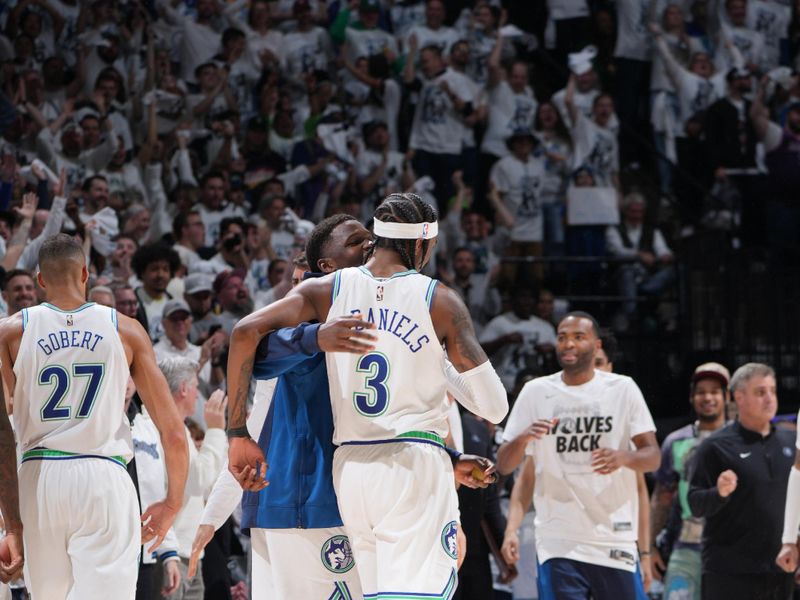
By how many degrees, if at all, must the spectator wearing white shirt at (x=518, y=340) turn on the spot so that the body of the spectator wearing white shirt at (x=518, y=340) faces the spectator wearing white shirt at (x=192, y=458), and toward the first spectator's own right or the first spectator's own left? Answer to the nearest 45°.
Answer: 0° — they already face them

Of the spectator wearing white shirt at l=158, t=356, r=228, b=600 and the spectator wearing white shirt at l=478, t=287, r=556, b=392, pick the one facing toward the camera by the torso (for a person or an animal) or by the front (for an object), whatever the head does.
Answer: the spectator wearing white shirt at l=478, t=287, r=556, b=392

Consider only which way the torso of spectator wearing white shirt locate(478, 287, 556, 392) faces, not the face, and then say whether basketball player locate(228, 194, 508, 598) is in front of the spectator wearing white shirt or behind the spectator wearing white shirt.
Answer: in front

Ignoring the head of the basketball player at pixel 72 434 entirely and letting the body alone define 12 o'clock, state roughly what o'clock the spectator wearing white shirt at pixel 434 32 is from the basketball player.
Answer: The spectator wearing white shirt is roughly at 1 o'clock from the basketball player.

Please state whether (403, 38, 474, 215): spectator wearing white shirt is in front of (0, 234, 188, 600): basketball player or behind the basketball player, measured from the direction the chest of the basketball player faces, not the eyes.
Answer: in front

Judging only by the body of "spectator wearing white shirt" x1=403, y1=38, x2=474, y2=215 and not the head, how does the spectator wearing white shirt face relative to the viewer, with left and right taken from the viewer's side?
facing the viewer and to the left of the viewer

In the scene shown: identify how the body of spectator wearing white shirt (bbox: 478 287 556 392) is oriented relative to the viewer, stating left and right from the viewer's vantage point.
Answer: facing the viewer

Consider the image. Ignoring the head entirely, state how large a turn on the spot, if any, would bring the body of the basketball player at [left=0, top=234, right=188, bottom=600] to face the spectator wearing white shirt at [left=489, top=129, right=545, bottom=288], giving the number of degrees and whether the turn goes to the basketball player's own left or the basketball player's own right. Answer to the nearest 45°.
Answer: approximately 45° to the basketball player's own right

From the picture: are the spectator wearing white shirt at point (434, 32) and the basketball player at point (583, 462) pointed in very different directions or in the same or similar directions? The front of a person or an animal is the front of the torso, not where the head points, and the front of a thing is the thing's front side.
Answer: same or similar directions

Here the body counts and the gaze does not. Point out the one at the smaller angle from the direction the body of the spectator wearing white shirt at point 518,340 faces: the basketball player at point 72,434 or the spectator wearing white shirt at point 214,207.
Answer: the basketball player

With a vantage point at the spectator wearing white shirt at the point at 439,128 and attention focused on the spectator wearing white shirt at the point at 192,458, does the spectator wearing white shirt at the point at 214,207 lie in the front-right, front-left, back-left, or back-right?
front-right

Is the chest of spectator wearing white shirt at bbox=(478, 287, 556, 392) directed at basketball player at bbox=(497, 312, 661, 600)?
yes

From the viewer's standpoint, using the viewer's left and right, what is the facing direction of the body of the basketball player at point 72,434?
facing away from the viewer

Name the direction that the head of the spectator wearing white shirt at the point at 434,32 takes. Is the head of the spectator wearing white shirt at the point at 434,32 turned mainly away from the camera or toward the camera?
toward the camera

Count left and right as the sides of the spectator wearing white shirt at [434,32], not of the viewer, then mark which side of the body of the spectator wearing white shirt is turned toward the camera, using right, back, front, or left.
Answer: front
